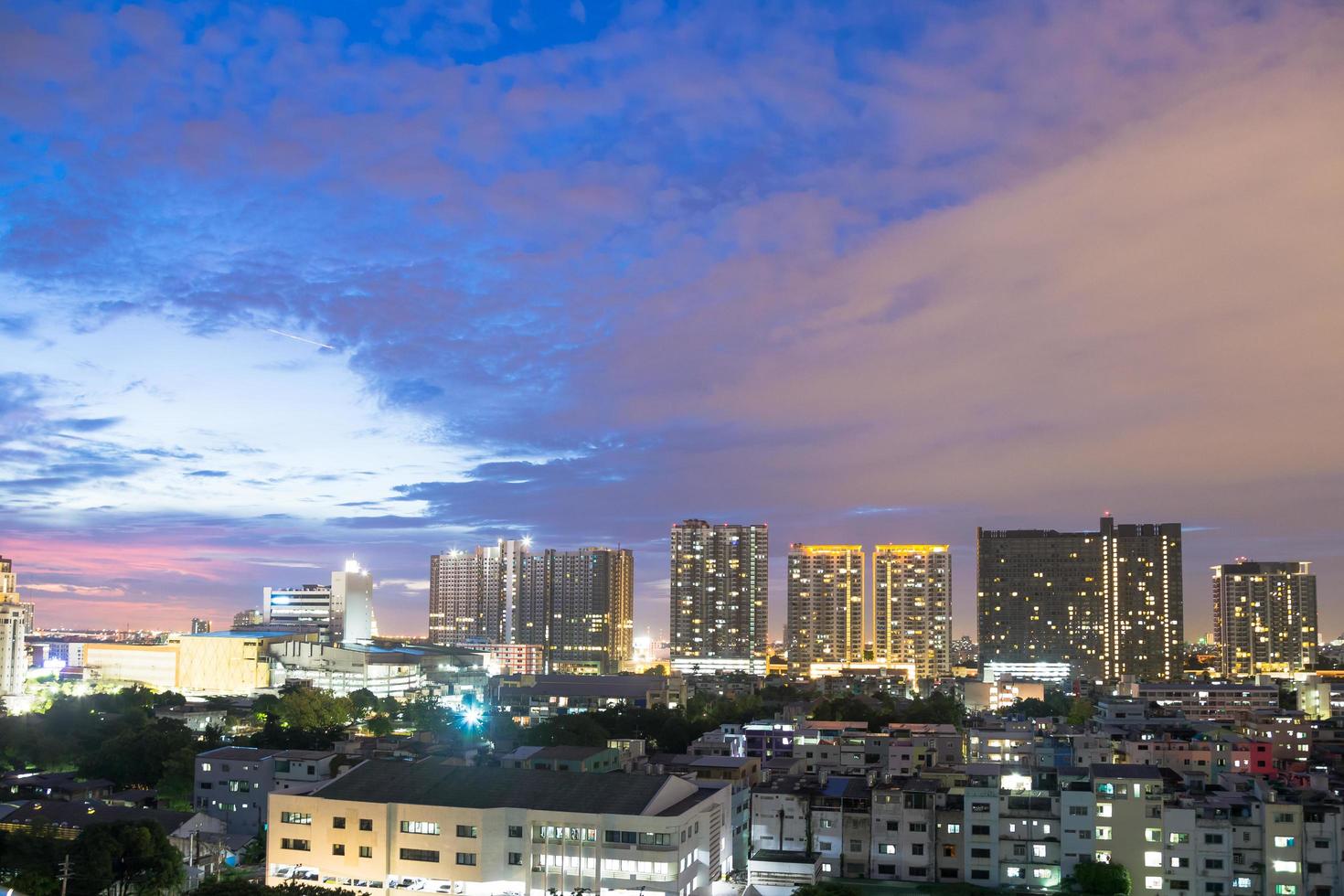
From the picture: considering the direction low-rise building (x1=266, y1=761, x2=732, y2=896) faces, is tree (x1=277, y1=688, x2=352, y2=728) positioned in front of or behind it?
behind

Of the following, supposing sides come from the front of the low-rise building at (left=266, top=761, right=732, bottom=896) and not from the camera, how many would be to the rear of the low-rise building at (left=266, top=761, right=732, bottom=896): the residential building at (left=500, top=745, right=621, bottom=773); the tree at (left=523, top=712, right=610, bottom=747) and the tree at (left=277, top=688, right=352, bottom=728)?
3

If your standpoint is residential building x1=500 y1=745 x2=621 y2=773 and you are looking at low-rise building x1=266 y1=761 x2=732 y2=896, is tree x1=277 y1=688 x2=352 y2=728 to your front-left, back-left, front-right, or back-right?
back-right

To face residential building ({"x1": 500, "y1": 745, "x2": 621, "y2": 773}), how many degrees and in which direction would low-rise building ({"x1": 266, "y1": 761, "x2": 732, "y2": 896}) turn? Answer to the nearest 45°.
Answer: approximately 180°

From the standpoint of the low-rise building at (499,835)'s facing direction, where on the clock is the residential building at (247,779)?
The residential building is roughly at 5 o'clock from the low-rise building.

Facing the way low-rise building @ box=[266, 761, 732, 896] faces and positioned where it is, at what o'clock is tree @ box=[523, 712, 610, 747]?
The tree is roughly at 6 o'clock from the low-rise building.

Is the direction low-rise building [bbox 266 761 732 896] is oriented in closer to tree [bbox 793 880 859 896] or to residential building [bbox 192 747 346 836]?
the tree

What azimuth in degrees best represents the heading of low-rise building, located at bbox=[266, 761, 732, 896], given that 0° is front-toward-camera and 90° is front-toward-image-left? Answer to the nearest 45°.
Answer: approximately 0°

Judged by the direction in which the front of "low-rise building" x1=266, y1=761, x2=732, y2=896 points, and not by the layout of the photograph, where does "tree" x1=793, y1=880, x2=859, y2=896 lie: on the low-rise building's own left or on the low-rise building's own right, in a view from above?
on the low-rise building's own left

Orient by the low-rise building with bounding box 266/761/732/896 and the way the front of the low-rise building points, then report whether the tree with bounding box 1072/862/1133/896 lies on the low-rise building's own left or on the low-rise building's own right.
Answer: on the low-rise building's own left

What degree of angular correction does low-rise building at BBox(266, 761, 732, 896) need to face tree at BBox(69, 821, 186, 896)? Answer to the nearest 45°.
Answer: approximately 90° to its right
